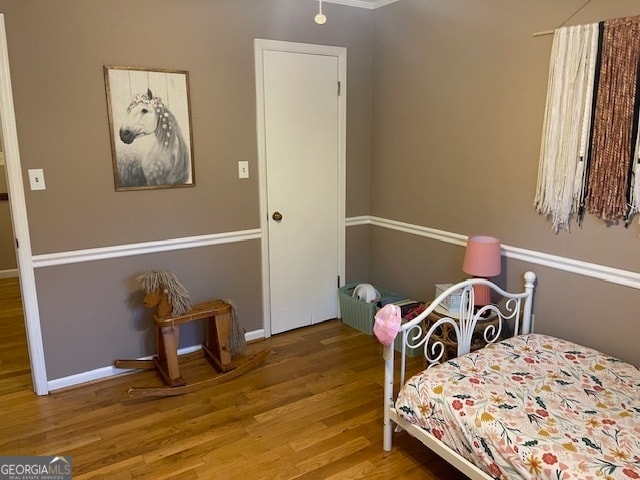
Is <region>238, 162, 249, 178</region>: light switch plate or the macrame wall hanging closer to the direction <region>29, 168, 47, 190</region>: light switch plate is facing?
the macrame wall hanging

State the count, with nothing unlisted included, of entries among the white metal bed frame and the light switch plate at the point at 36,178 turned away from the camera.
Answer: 0

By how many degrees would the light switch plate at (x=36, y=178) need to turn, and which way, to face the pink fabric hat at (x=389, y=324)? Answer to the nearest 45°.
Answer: approximately 45° to its left

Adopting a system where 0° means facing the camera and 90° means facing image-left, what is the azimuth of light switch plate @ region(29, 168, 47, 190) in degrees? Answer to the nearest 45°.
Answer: approximately 0°

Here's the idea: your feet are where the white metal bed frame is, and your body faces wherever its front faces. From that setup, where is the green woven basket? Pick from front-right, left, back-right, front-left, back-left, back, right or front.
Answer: back

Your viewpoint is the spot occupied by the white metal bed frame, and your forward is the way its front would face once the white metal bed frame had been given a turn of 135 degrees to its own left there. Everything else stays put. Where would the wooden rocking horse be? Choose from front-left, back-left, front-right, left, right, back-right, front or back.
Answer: left

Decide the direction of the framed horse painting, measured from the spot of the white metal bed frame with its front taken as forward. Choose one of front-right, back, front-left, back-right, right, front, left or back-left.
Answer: back-right

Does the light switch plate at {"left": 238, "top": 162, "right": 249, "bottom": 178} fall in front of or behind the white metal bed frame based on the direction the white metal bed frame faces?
behind

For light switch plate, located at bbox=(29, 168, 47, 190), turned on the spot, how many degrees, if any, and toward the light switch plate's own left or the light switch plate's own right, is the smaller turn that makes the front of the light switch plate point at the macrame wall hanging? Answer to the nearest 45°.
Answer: approximately 45° to the light switch plate's own left

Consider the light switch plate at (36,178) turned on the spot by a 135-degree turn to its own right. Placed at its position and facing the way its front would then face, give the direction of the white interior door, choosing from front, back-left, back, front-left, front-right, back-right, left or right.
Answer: back-right

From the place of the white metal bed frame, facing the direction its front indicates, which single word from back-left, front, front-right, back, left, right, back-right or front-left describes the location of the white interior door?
back

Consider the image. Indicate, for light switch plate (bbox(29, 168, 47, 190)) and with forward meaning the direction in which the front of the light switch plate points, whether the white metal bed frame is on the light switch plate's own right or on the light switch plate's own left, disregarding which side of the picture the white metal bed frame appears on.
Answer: on the light switch plate's own left

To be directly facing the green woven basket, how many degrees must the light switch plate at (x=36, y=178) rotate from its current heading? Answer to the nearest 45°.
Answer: approximately 90° to its left

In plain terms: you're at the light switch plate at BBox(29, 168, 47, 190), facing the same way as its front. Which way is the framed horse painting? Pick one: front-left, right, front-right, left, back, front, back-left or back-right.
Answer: left
